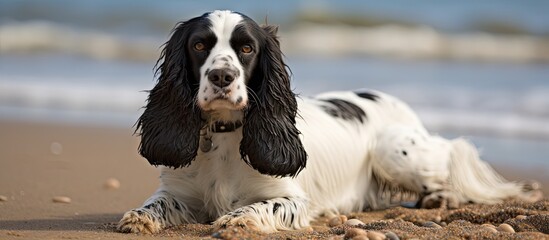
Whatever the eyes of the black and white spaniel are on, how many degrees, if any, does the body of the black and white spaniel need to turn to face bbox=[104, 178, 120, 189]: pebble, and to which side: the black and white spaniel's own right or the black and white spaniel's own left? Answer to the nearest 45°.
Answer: approximately 90° to the black and white spaniel's own right

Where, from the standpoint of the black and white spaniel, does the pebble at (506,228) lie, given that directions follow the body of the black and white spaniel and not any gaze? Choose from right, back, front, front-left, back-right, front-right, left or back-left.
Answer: back-left

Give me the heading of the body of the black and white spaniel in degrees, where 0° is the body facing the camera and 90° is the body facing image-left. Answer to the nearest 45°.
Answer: approximately 45°

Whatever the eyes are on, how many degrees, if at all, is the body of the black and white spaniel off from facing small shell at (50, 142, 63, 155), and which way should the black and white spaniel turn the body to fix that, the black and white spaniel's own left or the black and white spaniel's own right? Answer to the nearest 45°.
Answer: approximately 90° to the black and white spaniel's own right
